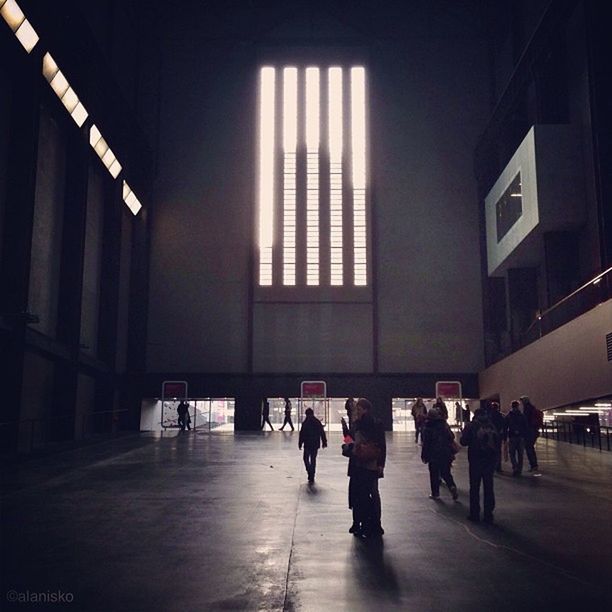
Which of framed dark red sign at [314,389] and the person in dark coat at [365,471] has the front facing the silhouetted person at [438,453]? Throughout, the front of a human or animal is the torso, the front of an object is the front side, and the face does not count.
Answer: the framed dark red sign

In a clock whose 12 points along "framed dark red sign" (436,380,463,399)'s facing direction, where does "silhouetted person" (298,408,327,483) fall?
The silhouetted person is roughly at 12 o'clock from the framed dark red sign.

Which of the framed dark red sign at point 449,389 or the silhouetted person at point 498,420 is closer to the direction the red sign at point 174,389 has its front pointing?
the silhouetted person

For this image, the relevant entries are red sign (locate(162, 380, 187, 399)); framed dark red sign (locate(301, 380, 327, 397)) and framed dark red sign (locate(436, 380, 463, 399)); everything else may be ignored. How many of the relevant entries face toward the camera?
3

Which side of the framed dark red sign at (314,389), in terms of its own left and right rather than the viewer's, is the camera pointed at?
front

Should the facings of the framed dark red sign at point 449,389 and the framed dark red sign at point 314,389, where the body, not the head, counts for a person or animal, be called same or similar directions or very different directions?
same or similar directions

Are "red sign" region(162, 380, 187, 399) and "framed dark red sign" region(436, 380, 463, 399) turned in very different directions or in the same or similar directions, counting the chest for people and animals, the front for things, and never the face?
same or similar directions

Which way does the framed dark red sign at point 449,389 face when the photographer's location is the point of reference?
facing the viewer

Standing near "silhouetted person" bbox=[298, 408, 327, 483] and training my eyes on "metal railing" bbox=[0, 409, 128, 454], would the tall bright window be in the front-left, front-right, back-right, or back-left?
front-right

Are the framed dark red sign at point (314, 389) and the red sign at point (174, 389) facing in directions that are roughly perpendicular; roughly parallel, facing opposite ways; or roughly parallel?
roughly parallel

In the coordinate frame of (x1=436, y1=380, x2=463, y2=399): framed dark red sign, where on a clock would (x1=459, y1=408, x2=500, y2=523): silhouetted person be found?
The silhouetted person is roughly at 12 o'clock from the framed dark red sign.

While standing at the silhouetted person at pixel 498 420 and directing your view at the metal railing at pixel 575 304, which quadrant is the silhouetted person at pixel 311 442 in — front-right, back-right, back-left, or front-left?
back-left

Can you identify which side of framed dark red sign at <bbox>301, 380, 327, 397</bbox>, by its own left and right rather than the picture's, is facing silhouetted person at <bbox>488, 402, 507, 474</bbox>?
front

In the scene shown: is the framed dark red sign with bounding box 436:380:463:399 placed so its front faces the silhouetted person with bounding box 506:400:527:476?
yes

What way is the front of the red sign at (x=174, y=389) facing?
toward the camera

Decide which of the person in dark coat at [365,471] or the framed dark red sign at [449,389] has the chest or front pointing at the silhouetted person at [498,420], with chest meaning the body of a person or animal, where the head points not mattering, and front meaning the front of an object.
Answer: the framed dark red sign

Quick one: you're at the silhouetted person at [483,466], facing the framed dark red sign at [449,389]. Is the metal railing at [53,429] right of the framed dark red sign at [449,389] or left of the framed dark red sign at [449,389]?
left
